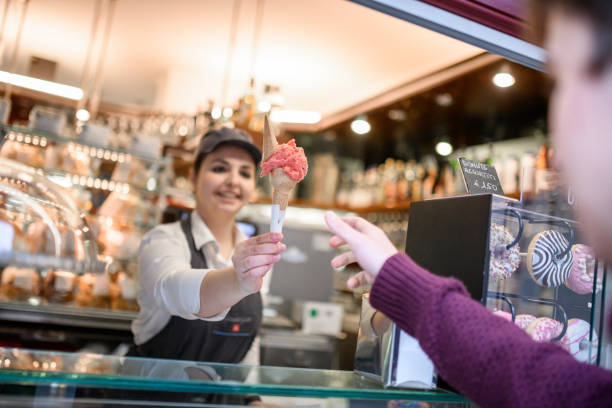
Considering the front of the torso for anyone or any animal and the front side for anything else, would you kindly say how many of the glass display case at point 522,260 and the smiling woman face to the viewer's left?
0

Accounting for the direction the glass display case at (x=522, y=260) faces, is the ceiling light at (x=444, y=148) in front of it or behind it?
behind

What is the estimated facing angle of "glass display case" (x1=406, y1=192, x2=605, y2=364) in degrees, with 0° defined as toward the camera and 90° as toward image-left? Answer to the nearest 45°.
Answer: approximately 315°

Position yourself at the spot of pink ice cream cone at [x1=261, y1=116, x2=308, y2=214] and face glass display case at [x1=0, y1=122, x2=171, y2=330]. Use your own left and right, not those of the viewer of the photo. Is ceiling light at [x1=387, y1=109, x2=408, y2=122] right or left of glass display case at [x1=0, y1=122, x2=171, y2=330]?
right

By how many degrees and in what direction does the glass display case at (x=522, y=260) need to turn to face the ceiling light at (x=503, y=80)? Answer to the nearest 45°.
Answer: approximately 135° to its left

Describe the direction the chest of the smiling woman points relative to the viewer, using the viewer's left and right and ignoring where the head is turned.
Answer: facing the viewer and to the right of the viewer

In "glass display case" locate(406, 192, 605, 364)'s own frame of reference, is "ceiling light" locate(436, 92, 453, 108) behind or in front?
behind

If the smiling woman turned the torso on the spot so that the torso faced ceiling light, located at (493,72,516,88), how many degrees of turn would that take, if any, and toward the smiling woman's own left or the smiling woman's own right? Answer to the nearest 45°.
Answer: approximately 90° to the smiling woman's own left

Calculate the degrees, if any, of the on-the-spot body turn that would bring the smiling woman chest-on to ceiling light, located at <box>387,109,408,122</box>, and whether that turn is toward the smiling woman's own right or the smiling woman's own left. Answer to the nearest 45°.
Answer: approximately 90° to the smiling woman's own left
